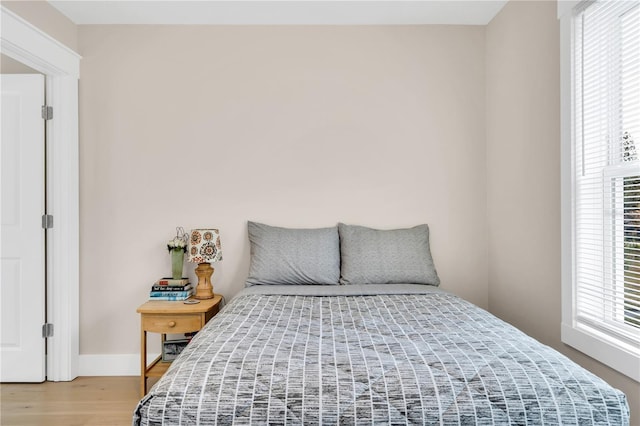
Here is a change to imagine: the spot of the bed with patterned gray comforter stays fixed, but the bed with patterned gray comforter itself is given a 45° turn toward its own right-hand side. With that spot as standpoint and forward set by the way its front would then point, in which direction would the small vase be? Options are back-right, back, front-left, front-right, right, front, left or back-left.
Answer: right

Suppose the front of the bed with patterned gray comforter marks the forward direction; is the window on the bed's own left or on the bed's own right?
on the bed's own left

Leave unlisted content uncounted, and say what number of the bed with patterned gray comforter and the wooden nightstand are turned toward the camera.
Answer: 2

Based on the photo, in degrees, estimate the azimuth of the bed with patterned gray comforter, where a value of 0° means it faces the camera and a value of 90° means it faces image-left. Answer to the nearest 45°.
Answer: approximately 0°

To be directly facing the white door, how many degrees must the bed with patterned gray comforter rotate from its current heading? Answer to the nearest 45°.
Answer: approximately 135° to its right

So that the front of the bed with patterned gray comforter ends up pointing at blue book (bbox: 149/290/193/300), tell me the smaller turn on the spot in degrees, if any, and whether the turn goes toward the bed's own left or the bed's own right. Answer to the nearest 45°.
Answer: approximately 135° to the bed's own right

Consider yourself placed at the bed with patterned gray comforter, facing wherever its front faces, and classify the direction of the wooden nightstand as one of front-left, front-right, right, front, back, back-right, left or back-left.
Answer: back-right

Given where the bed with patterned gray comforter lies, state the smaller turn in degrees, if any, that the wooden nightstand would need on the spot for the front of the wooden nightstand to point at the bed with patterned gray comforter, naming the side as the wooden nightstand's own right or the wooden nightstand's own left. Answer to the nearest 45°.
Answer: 0° — it already faces it
